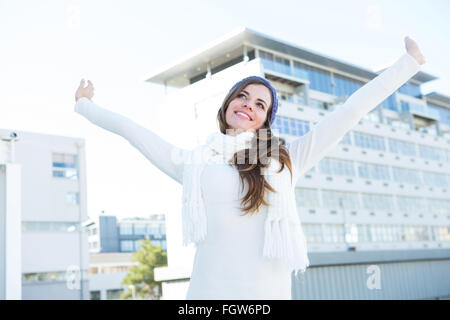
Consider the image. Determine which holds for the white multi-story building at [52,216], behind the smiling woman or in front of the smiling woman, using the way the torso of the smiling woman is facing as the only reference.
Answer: behind

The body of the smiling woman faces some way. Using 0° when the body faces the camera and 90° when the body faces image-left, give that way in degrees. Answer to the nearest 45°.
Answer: approximately 0°
